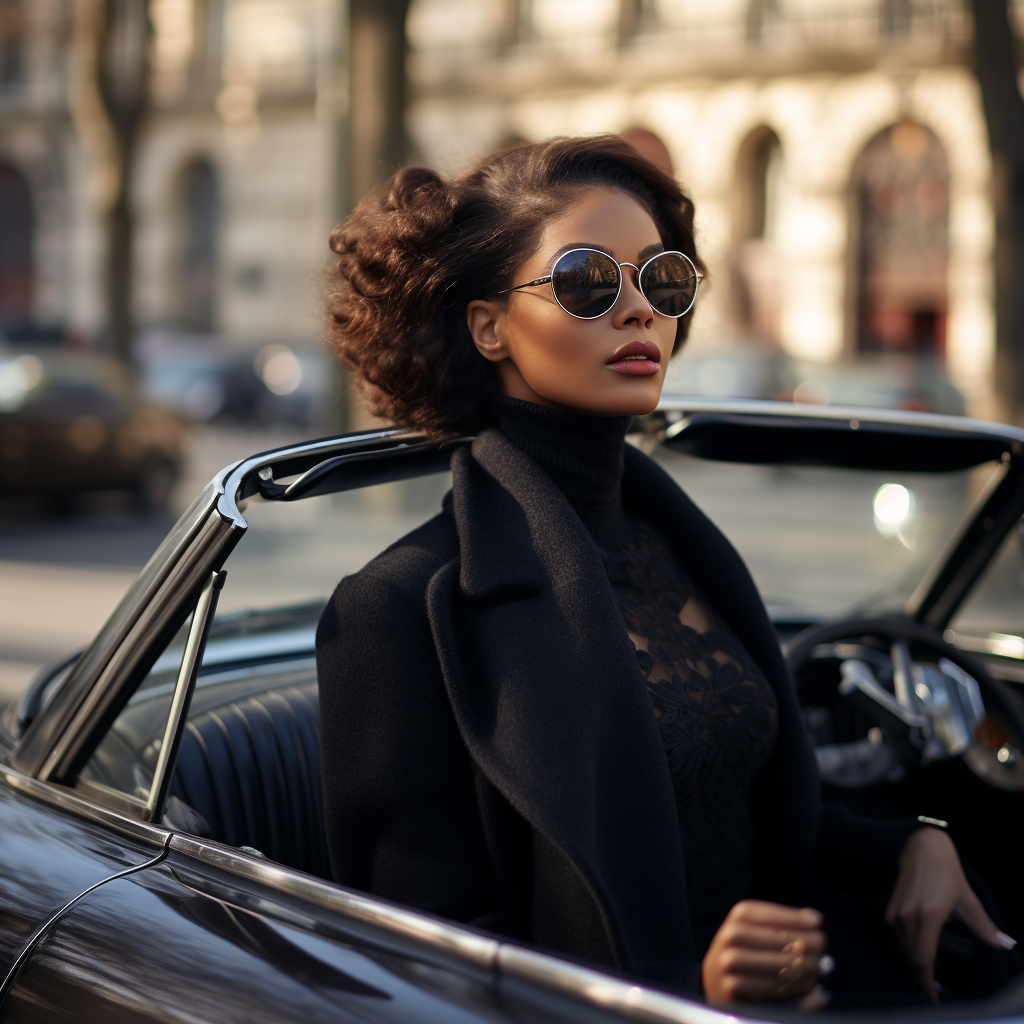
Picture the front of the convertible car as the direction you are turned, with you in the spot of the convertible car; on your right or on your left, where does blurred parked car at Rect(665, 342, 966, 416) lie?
on your right

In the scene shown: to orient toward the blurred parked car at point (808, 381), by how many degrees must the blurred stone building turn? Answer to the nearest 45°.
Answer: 0° — it already faces it

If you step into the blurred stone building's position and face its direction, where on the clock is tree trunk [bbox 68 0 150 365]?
The tree trunk is roughly at 1 o'clock from the blurred stone building.

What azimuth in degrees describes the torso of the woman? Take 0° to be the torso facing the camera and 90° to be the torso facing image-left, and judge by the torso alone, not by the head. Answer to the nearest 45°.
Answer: approximately 315°

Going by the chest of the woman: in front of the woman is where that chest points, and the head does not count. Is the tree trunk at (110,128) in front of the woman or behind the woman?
behind

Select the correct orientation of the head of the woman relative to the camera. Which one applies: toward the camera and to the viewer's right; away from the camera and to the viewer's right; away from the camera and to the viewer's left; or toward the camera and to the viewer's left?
toward the camera and to the viewer's right

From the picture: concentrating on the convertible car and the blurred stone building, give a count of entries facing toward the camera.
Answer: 1
